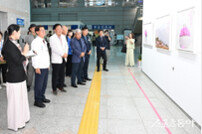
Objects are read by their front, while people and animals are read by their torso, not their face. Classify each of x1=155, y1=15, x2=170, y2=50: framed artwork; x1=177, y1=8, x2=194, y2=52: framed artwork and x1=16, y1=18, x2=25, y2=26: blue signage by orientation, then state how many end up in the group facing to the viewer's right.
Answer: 0

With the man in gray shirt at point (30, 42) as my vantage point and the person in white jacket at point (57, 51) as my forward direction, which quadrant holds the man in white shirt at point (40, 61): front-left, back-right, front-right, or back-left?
front-right

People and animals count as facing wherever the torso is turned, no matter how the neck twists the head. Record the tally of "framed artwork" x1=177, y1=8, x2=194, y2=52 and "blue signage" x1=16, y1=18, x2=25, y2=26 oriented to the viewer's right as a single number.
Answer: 0

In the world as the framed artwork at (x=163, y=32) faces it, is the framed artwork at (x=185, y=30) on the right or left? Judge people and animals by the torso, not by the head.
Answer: on its left

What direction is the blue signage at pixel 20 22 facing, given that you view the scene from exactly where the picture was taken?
facing the viewer

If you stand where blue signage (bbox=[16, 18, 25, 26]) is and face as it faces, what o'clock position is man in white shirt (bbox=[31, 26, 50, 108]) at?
The man in white shirt is roughly at 12 o'clock from the blue signage.

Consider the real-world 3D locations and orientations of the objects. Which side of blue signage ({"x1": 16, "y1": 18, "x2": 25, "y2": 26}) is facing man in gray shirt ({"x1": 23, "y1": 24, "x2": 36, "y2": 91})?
front

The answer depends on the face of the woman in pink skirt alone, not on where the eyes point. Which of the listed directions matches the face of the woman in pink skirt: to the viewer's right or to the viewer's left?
to the viewer's right

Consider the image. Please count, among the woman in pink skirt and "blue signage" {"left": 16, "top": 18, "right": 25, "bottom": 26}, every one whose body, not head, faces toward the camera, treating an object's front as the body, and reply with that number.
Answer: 1

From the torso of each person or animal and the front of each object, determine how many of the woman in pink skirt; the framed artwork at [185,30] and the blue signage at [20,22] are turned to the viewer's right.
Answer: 1

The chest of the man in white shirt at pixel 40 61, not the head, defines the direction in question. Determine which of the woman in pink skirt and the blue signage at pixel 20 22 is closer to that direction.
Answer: the woman in pink skirt

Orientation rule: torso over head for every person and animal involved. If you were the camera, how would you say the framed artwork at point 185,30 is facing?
facing the viewer and to the left of the viewer
